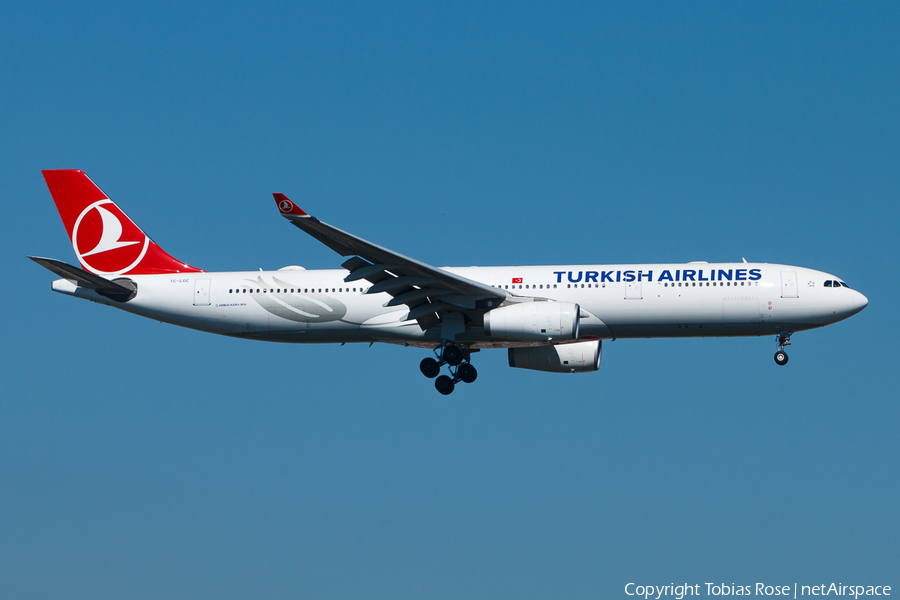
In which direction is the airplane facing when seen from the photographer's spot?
facing to the right of the viewer
